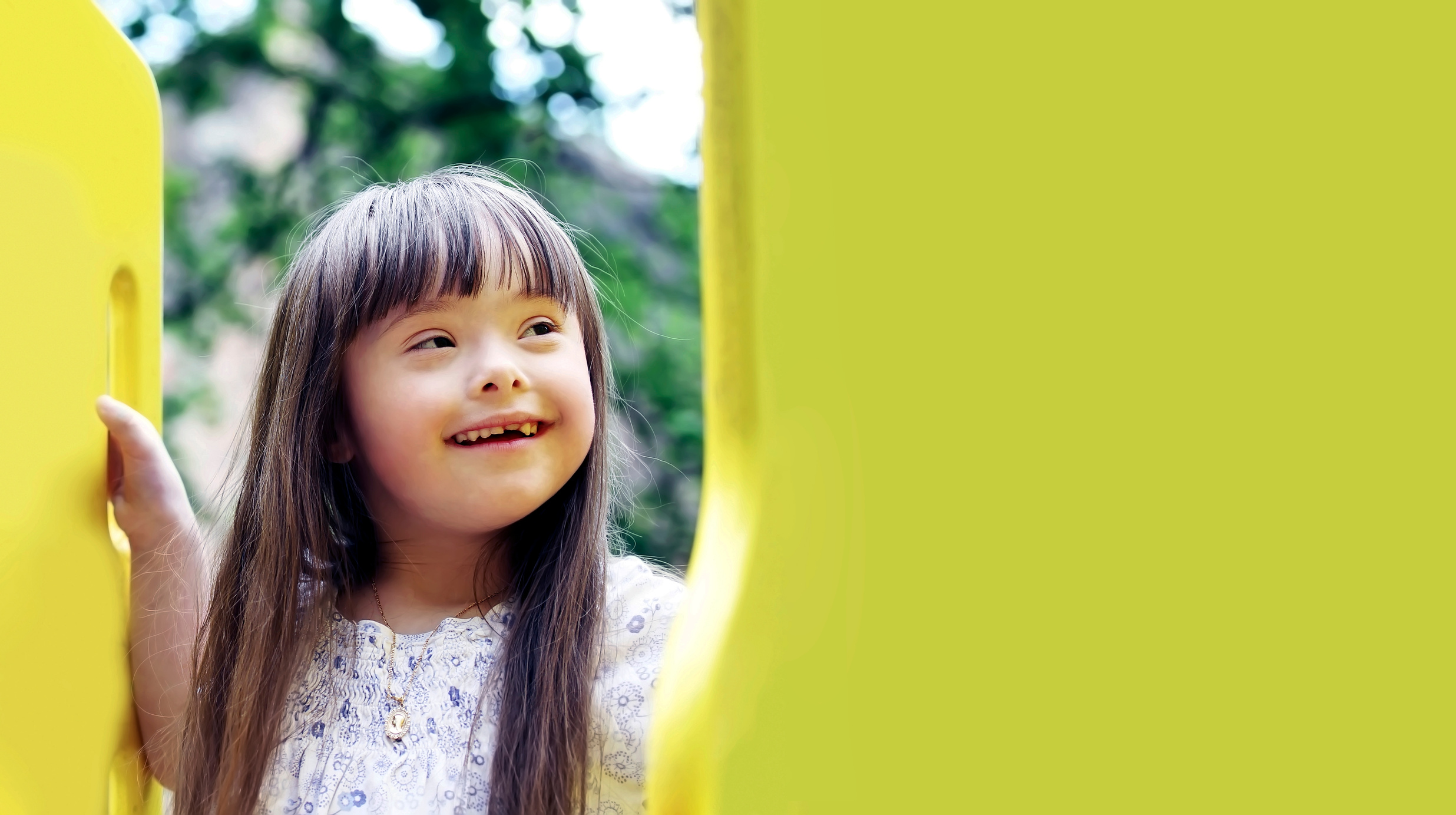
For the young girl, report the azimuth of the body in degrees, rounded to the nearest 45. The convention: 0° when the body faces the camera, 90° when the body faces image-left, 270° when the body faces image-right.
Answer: approximately 0°

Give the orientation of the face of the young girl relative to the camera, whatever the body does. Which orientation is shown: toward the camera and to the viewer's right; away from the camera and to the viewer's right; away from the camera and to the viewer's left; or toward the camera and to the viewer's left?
toward the camera and to the viewer's right
